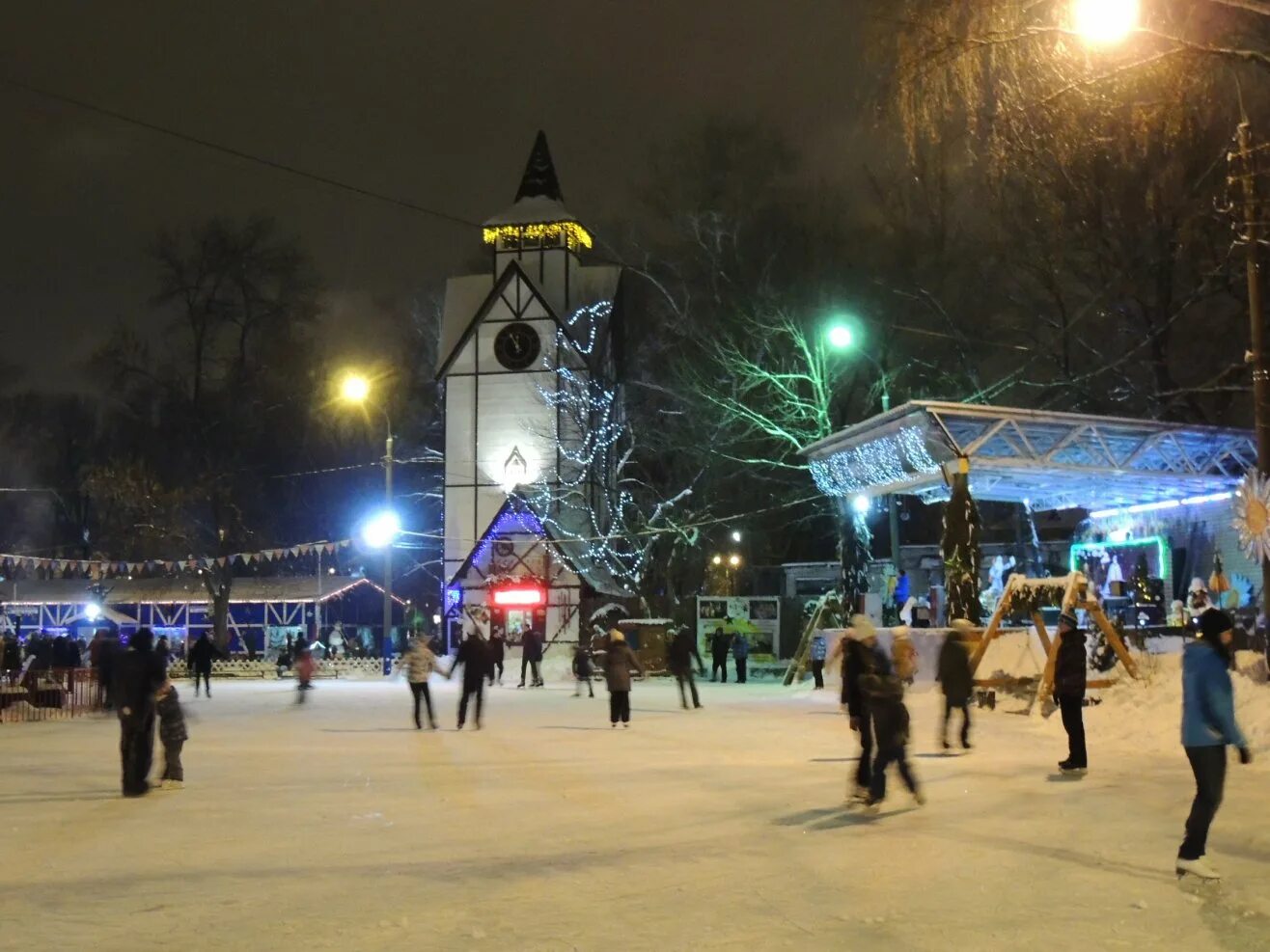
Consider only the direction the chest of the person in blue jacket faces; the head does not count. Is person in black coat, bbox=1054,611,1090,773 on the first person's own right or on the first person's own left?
on the first person's own left

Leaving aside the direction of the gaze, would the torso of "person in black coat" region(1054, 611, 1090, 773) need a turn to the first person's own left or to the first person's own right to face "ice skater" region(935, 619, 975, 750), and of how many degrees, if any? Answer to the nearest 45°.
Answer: approximately 45° to the first person's own right

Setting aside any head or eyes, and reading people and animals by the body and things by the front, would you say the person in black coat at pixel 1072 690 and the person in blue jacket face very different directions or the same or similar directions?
very different directions

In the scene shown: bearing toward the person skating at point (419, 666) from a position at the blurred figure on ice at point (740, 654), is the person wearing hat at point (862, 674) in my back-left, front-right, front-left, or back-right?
front-left

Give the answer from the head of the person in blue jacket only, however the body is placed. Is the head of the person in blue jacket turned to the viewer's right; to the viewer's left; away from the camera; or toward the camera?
to the viewer's right

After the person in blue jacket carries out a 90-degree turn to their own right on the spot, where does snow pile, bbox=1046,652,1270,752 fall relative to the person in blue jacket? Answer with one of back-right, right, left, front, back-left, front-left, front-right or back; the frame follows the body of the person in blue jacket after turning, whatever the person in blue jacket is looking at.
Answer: back

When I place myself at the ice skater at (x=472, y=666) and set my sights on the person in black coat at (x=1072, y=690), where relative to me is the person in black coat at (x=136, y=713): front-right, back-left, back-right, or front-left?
front-right

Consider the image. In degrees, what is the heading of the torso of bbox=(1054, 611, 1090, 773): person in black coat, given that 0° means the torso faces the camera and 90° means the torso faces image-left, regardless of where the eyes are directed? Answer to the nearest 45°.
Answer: approximately 90°

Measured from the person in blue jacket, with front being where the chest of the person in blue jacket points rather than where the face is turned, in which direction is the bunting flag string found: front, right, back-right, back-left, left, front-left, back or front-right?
back-left

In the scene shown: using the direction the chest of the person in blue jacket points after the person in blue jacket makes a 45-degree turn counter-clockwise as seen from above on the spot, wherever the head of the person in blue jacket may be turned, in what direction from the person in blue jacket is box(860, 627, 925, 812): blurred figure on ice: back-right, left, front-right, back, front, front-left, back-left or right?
left
